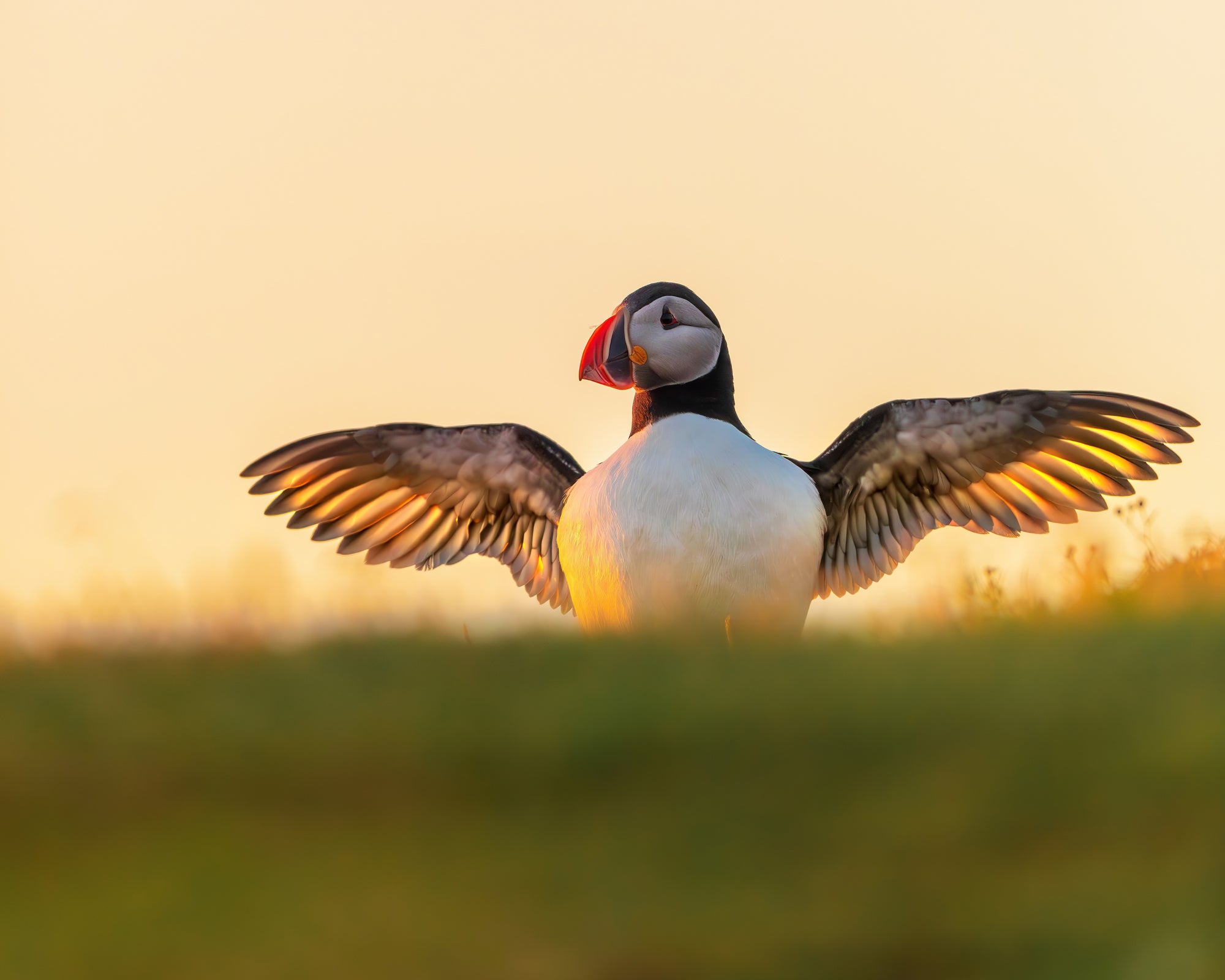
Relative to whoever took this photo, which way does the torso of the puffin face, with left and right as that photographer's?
facing the viewer
